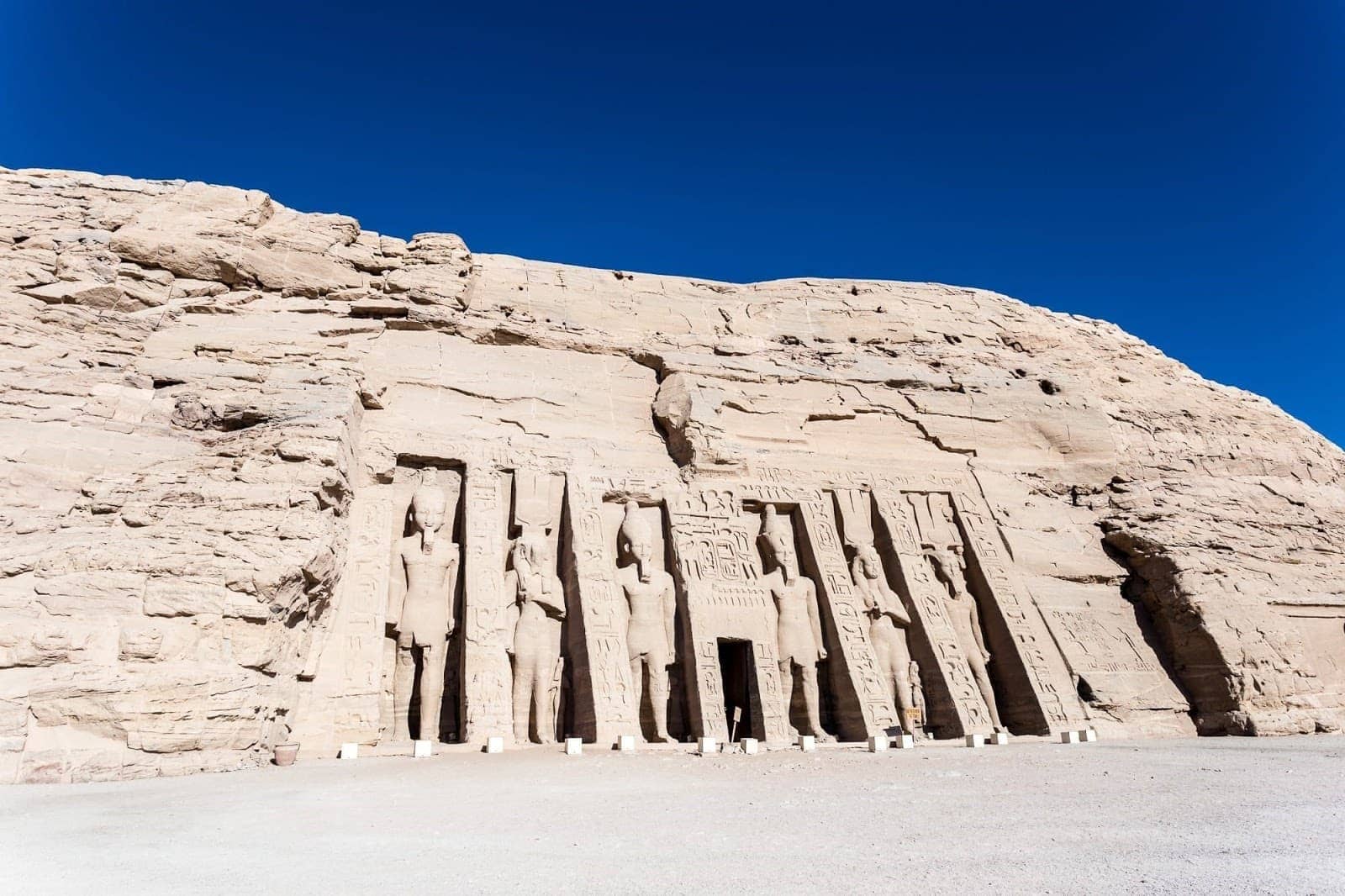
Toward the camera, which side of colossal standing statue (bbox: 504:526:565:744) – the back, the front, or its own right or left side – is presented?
front

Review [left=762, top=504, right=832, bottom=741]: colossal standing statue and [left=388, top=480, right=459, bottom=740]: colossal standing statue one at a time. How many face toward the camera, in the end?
2

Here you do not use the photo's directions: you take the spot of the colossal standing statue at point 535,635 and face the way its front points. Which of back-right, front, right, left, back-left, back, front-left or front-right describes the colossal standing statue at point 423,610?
right

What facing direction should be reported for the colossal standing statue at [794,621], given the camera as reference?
facing the viewer

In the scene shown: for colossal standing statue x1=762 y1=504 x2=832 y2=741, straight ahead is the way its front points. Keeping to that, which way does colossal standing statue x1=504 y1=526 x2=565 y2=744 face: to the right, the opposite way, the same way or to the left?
the same way

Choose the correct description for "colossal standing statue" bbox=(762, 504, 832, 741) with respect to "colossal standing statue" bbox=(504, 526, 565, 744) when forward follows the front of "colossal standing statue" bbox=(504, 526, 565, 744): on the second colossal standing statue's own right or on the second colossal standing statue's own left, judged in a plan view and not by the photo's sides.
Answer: on the second colossal standing statue's own left

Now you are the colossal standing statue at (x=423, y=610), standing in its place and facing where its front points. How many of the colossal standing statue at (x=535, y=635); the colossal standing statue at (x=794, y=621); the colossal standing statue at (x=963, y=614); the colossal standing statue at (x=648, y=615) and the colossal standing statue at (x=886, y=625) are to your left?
5

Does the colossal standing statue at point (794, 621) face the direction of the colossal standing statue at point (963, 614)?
no

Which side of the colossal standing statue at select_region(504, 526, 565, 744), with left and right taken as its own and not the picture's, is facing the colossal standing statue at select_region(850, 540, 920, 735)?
left
